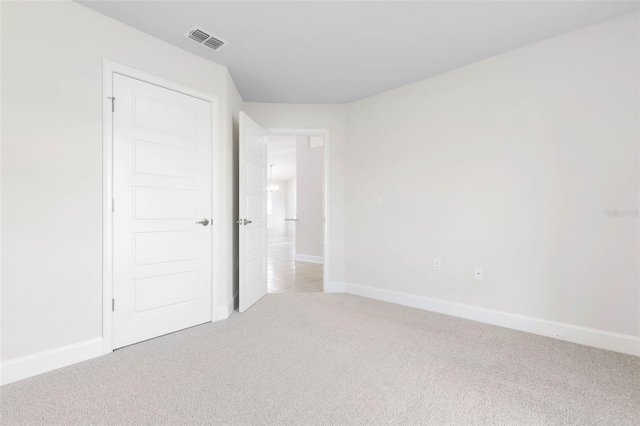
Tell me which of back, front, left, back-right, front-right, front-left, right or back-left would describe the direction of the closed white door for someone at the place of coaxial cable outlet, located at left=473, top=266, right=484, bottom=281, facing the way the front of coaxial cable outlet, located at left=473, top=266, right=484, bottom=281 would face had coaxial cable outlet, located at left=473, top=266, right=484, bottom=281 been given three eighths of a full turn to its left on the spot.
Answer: back

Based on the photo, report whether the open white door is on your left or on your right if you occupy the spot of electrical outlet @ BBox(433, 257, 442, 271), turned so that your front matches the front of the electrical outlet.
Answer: on your right

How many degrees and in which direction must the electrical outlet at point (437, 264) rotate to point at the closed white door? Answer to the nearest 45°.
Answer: approximately 45° to its right

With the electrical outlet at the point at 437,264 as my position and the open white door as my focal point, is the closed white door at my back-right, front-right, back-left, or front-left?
front-left

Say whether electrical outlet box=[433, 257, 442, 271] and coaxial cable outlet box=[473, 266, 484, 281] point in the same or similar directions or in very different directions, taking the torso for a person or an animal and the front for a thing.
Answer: same or similar directions

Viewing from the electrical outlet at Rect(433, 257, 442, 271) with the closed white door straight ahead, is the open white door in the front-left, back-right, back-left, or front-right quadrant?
front-right

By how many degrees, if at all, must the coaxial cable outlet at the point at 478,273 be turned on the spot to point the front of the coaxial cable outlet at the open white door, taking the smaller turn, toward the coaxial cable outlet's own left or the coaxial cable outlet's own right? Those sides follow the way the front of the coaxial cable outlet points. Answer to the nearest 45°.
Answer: approximately 90° to the coaxial cable outlet's own right
